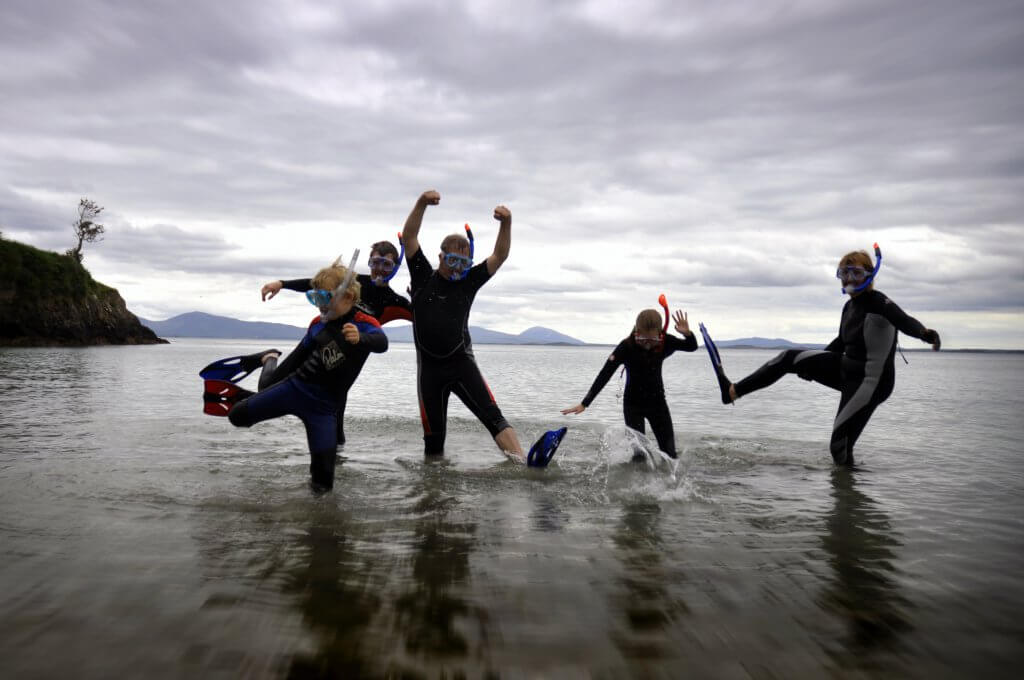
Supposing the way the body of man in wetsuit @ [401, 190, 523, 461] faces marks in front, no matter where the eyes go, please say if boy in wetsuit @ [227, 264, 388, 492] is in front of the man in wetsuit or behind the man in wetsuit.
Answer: in front

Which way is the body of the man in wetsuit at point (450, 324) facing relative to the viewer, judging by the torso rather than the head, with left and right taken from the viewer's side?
facing the viewer

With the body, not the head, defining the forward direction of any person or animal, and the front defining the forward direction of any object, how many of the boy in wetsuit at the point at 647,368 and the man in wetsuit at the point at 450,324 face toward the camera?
2

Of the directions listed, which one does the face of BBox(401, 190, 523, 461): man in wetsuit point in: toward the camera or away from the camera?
toward the camera

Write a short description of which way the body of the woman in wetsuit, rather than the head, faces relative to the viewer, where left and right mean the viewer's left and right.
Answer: facing the viewer and to the left of the viewer

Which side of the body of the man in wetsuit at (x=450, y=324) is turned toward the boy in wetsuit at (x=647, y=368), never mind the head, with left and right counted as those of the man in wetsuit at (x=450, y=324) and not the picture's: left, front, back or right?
left

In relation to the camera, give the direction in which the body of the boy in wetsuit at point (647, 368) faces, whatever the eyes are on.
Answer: toward the camera

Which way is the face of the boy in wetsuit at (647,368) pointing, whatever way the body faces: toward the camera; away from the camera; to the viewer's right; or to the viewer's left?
toward the camera

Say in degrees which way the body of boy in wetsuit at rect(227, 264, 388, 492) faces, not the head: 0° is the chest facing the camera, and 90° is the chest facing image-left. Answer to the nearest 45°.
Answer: approximately 45°
